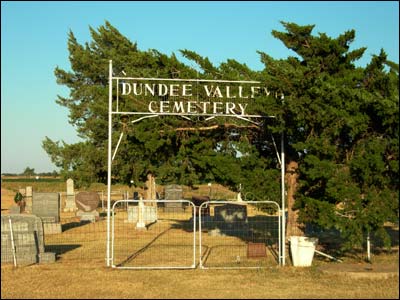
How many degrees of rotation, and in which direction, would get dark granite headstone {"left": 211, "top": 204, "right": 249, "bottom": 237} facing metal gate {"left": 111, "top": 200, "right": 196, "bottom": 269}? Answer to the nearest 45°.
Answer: approximately 45° to its right

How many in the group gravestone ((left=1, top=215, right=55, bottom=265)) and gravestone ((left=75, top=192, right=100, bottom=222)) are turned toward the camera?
2

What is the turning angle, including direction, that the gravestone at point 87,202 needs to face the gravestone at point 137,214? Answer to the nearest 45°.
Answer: approximately 45° to its left

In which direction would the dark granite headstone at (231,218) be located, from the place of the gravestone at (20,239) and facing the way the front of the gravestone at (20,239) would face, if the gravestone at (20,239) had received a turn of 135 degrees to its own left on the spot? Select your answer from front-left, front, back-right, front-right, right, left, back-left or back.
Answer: front

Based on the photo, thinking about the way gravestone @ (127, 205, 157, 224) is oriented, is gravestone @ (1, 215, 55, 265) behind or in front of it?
in front

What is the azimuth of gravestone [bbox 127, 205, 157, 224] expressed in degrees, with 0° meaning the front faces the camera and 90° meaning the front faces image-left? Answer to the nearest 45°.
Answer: approximately 0°

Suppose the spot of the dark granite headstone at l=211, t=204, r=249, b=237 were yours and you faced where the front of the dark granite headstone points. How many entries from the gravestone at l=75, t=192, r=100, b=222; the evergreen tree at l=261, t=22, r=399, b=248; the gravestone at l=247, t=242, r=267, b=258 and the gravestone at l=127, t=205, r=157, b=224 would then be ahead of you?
1
